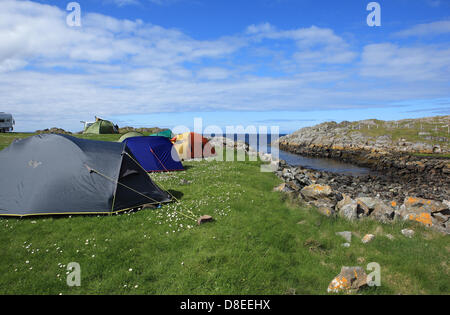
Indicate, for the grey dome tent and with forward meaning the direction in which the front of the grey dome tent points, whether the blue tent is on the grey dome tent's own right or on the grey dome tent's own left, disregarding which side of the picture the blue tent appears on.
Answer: on the grey dome tent's own left

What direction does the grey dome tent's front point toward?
to the viewer's right

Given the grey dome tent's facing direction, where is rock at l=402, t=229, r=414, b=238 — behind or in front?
in front

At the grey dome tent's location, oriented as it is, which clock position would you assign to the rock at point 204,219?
The rock is roughly at 1 o'clock from the grey dome tent.

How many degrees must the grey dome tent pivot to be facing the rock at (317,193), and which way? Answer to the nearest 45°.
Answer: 0° — it already faces it

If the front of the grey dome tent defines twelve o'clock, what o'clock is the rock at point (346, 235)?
The rock is roughly at 1 o'clock from the grey dome tent.

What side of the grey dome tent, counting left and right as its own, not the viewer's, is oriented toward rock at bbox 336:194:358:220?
front

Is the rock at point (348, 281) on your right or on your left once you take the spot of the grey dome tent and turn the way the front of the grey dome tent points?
on your right
